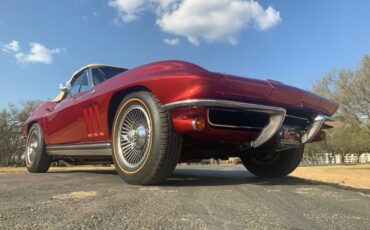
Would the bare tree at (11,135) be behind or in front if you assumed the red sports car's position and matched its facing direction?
behind

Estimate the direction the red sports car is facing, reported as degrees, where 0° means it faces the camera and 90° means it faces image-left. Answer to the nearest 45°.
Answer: approximately 315°
